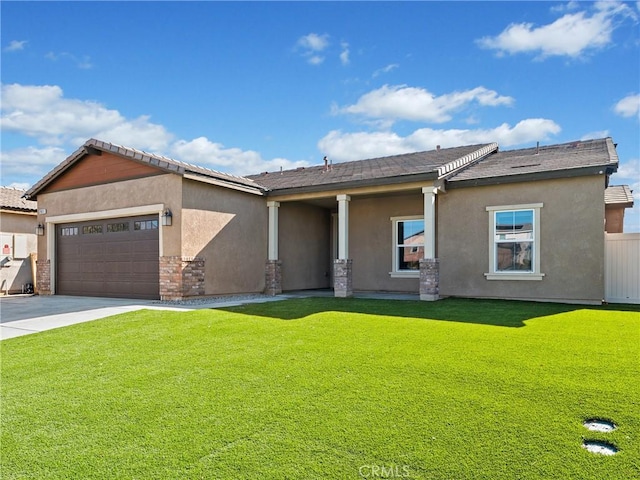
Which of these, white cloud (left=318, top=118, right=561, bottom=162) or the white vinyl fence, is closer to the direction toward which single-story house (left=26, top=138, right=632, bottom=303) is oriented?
the white vinyl fence

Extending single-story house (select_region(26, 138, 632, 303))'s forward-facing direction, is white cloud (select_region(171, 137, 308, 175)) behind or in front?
behind

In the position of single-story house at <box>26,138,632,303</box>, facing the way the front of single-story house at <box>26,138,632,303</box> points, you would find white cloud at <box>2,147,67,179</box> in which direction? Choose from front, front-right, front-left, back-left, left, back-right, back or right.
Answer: back-right

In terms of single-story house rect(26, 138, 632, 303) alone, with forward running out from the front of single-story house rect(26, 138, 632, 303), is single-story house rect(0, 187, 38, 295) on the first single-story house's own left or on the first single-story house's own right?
on the first single-story house's own right

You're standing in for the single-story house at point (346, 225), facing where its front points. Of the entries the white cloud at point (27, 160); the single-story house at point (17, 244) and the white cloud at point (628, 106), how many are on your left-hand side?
1

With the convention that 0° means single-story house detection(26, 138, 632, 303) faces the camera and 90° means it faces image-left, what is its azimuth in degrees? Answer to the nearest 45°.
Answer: approximately 0°
